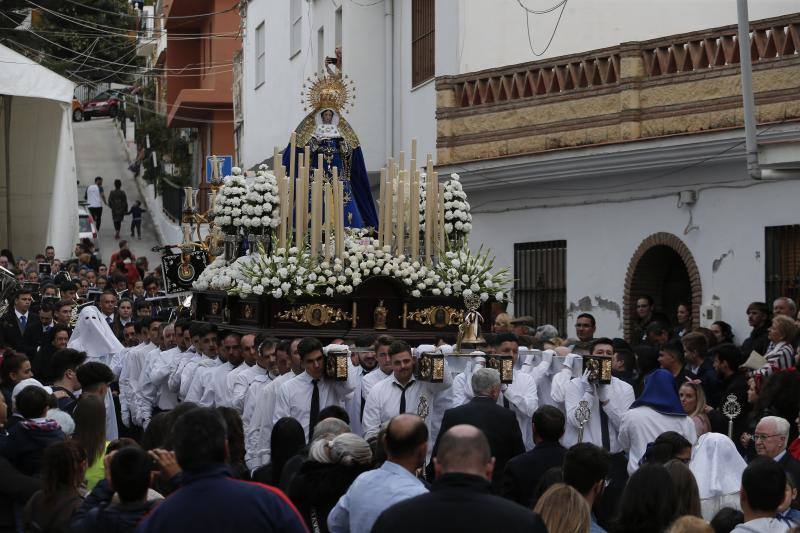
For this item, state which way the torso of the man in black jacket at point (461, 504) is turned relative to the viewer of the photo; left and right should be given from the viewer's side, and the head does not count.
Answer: facing away from the viewer

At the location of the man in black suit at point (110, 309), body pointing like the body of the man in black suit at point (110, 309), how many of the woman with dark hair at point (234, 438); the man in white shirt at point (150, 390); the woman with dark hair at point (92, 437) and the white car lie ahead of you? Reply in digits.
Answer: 3

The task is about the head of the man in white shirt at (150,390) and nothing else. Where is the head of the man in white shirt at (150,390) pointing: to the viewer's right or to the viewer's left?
to the viewer's right

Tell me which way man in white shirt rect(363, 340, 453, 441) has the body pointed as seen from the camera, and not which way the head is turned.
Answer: toward the camera

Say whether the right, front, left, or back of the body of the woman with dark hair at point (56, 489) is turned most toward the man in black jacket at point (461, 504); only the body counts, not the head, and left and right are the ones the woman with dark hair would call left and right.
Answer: right

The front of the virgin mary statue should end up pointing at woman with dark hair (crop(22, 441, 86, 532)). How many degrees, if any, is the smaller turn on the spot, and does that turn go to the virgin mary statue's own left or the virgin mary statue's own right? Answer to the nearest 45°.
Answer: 0° — it already faces them

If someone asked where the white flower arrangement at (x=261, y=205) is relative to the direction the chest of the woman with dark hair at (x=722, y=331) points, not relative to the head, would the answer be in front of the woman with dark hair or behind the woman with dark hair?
in front

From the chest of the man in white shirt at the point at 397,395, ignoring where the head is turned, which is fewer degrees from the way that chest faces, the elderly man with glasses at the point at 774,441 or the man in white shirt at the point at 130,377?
the elderly man with glasses

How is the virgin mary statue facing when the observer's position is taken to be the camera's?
facing the viewer

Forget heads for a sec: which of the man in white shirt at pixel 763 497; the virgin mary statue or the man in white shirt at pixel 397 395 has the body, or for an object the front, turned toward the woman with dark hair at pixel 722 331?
the man in white shirt at pixel 763 497

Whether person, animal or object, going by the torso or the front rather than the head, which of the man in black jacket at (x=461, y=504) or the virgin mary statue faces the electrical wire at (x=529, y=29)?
the man in black jacket

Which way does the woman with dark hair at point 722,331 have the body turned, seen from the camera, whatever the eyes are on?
to the viewer's left

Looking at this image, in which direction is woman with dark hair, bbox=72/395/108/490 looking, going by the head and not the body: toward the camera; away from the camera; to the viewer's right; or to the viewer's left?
away from the camera

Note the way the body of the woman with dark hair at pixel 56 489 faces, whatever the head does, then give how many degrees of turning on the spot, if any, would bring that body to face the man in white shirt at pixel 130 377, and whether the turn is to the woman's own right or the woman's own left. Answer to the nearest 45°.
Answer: approximately 45° to the woman's own left

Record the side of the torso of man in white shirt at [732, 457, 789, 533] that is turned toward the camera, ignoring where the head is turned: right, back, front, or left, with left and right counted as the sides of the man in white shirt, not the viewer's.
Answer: back

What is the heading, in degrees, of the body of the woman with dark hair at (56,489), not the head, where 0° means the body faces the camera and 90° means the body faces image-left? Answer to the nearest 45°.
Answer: approximately 225°

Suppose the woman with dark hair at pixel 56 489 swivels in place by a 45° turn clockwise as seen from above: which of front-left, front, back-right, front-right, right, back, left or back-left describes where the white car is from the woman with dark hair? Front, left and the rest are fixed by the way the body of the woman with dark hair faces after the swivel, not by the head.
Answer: left

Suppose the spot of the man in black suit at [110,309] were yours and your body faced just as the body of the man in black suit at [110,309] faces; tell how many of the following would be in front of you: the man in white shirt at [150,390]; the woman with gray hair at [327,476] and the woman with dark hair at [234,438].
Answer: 3
